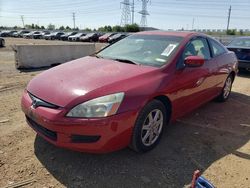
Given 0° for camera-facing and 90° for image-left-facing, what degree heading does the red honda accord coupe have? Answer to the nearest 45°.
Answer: approximately 45°

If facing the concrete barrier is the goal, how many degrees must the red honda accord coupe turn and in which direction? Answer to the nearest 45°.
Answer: approximately 90° to its right
